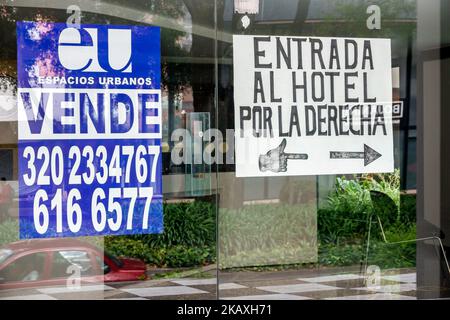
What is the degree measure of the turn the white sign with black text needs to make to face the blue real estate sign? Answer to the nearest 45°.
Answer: approximately 90° to its right

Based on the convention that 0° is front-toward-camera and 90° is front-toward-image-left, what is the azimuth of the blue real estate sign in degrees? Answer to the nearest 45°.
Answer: approximately 0°

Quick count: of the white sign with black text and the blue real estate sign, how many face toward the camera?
2

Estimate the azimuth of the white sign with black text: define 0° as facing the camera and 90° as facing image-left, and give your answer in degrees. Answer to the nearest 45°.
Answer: approximately 0°

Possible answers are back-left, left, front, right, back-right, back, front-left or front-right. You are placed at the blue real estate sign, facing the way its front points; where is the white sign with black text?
left
